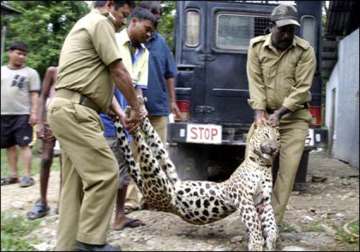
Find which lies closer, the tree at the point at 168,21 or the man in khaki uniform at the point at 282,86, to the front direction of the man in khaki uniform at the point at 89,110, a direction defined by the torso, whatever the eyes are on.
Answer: the man in khaki uniform

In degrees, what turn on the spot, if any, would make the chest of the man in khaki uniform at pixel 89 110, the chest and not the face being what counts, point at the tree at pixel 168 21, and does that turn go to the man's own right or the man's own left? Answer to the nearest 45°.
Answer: approximately 90° to the man's own left

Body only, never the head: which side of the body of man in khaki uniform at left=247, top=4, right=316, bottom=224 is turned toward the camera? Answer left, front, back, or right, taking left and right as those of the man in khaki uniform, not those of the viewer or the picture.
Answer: front

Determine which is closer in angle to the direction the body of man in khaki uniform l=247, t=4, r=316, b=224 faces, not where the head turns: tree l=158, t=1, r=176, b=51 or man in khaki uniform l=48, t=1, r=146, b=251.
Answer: the man in khaki uniform

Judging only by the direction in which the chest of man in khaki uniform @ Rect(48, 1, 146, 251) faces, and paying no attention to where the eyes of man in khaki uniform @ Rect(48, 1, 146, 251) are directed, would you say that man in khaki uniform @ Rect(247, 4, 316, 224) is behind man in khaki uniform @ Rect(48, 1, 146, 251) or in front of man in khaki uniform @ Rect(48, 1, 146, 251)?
in front

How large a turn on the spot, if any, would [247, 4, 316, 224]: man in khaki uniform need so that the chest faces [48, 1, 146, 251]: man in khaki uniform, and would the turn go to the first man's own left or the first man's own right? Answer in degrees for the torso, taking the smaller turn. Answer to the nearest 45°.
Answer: approximately 45° to the first man's own right

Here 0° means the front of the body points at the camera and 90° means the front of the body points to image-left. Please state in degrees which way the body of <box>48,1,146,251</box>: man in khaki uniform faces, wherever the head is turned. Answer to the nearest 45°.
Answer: approximately 270°

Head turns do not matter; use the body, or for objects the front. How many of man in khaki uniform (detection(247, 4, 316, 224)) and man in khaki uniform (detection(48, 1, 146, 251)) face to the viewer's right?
1
